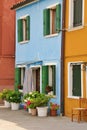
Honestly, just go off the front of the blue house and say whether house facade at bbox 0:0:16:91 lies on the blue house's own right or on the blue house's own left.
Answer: on the blue house's own right

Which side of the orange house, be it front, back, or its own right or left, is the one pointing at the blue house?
right

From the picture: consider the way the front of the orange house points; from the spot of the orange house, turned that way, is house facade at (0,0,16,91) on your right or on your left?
on your right

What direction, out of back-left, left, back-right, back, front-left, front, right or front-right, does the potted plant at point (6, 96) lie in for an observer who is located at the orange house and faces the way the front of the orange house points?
right

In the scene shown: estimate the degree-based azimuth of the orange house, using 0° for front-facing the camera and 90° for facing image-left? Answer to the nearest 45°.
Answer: approximately 45°

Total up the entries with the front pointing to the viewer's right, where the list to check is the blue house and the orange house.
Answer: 0

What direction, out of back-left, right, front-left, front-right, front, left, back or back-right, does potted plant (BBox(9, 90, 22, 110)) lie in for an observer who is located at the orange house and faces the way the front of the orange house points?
right

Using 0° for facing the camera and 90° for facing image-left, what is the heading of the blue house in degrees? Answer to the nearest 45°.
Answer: approximately 45°
